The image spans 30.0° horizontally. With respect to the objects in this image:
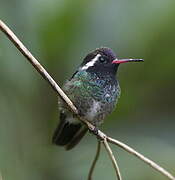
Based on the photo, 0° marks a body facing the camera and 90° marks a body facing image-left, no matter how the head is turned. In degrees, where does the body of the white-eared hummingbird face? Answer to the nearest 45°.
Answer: approximately 315°
